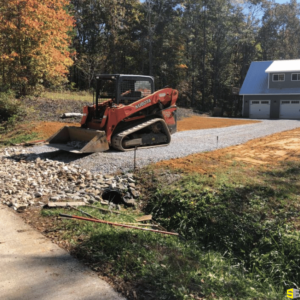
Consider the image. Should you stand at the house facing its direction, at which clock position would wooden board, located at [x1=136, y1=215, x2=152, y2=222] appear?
The wooden board is roughly at 12 o'clock from the house.

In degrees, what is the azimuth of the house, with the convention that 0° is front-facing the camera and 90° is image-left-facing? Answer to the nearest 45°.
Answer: approximately 0°

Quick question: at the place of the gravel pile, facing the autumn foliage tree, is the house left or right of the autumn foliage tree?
right

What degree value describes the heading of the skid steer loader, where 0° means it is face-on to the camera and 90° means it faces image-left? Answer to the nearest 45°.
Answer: approximately 45°

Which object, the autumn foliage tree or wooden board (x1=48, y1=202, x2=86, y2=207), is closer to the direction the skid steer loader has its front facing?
the wooden board

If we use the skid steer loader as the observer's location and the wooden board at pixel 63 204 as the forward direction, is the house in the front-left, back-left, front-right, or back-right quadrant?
back-left
